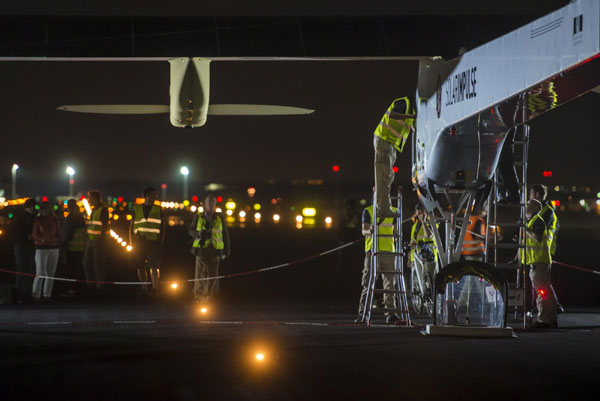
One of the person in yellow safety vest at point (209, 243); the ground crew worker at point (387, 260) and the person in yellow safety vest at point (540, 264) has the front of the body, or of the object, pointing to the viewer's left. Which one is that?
the person in yellow safety vest at point (540, 264)

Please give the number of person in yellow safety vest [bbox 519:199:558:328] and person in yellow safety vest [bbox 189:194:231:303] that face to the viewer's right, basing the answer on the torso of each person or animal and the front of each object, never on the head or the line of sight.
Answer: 0

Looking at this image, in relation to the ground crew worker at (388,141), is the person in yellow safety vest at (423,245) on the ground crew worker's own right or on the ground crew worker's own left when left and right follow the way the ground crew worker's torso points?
on the ground crew worker's own left

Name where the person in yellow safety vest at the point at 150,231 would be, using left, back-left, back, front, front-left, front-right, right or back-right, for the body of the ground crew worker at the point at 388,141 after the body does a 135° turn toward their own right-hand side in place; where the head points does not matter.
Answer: right

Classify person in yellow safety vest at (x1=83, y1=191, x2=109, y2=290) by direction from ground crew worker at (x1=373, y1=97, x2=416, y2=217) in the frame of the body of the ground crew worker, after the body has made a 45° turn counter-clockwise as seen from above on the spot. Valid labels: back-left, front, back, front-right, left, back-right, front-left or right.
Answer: left

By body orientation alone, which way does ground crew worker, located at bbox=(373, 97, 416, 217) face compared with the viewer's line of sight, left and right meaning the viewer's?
facing to the right of the viewer

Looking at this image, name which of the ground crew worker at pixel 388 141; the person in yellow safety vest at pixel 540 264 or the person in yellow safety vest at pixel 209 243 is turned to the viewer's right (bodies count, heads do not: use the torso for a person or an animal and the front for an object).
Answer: the ground crew worker

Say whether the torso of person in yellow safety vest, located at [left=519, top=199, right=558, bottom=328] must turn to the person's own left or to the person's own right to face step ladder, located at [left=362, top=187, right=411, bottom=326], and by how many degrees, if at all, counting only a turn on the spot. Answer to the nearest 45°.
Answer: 0° — they already face it

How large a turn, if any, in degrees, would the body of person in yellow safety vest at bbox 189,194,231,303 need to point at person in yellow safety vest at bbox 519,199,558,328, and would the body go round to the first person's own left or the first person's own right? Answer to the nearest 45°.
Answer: approximately 45° to the first person's own left

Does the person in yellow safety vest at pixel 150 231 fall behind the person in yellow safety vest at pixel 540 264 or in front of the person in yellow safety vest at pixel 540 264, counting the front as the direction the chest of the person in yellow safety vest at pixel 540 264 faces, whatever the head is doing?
in front

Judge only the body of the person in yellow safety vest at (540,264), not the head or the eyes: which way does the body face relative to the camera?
to the viewer's left
